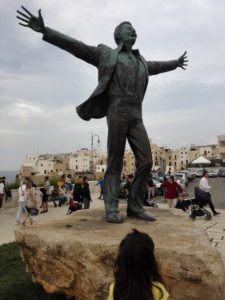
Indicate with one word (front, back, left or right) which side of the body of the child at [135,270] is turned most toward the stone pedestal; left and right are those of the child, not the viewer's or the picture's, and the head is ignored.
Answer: front

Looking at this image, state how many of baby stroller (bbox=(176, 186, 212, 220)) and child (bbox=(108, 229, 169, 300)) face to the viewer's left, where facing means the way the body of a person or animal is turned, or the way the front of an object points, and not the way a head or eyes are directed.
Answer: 1

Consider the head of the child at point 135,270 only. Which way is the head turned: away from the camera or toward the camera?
away from the camera

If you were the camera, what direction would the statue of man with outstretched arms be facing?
facing the viewer and to the right of the viewer

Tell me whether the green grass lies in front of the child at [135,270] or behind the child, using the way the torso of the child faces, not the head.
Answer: in front

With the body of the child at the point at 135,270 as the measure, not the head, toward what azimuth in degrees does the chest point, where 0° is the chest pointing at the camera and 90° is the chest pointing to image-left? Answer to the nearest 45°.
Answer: approximately 180°

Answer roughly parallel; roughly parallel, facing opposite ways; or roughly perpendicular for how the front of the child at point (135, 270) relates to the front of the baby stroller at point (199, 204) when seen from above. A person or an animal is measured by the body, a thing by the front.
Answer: roughly perpendicular

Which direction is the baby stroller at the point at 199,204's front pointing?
to the viewer's left

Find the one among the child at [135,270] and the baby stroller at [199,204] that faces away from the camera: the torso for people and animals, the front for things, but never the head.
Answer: the child

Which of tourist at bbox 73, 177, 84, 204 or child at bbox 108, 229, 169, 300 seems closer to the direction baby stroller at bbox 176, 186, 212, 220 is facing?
the tourist
